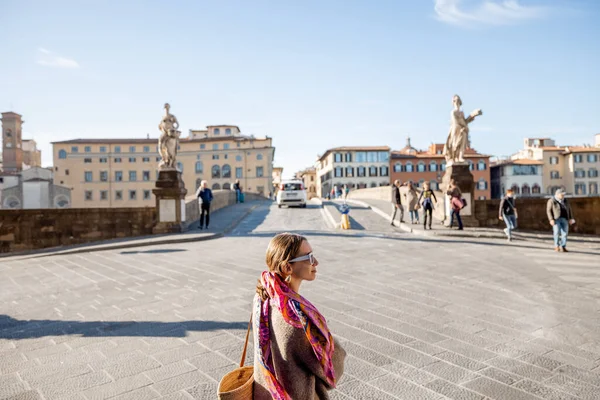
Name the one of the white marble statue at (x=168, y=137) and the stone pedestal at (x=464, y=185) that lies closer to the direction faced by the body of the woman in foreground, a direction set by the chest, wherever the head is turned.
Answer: the stone pedestal

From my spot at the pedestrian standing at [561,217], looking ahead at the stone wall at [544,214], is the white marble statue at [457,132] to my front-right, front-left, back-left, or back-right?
front-left

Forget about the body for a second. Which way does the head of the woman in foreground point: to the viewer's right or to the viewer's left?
to the viewer's right

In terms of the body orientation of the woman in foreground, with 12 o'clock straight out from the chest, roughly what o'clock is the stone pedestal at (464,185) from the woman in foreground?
The stone pedestal is roughly at 10 o'clock from the woman in foreground.

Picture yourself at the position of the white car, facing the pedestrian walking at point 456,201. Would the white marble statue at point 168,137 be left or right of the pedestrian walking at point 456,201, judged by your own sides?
right

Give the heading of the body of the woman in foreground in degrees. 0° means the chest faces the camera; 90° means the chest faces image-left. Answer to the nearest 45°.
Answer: approximately 270°

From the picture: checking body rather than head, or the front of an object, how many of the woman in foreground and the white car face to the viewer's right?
1

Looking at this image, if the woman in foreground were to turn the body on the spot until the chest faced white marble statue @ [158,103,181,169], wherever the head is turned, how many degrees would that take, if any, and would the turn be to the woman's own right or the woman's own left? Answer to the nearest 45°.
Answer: approximately 90° to the woman's own left
